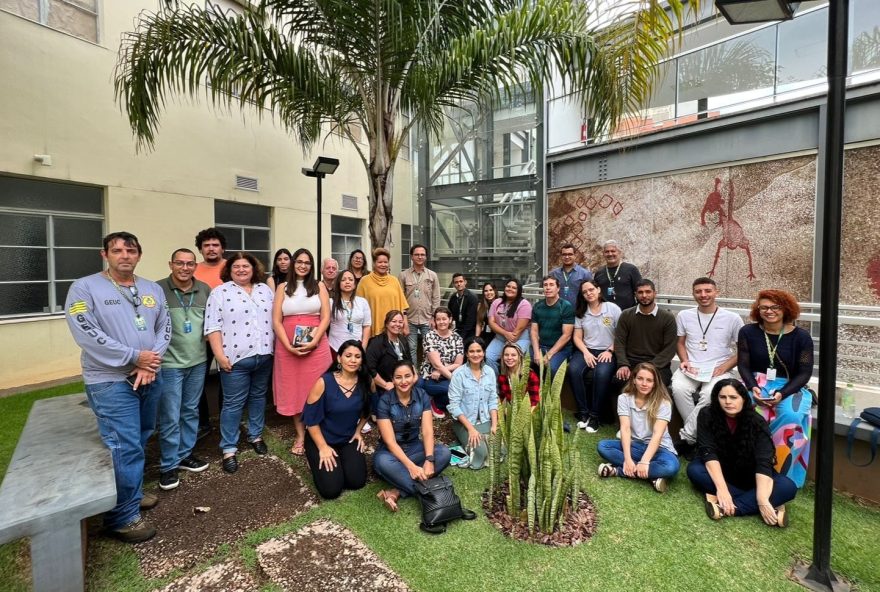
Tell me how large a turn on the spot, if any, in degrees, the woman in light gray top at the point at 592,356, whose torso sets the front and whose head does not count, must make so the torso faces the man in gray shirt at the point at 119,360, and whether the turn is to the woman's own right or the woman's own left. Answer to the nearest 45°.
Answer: approximately 45° to the woman's own right

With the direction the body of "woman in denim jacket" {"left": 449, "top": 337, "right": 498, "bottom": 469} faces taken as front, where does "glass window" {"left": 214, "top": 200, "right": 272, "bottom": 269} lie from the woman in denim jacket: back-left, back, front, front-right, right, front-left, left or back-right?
back-right

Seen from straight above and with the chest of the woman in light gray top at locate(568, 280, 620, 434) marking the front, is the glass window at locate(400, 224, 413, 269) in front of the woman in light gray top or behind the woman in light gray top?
behind

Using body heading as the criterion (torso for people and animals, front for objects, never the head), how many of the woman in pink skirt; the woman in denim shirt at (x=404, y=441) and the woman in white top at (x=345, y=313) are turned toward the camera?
3

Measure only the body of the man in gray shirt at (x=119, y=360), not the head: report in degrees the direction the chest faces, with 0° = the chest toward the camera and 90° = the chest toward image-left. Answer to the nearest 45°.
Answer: approximately 315°

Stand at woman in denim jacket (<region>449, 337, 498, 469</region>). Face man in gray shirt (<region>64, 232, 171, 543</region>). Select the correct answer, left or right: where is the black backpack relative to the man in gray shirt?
left

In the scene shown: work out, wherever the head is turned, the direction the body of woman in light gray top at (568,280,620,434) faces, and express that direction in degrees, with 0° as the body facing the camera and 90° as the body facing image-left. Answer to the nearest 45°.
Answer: approximately 0°

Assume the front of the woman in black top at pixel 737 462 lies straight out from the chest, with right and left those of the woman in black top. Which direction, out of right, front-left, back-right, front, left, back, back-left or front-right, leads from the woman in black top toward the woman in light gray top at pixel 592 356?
back-right
